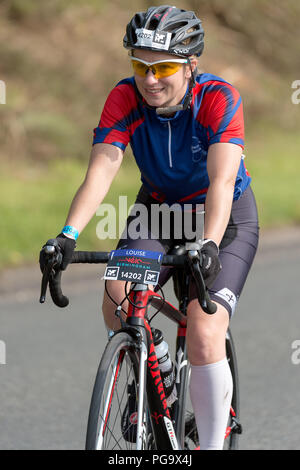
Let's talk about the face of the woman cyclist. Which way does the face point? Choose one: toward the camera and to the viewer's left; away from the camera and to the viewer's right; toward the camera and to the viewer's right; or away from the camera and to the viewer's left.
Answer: toward the camera and to the viewer's left

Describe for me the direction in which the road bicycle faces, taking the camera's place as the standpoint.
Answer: facing the viewer and to the left of the viewer
